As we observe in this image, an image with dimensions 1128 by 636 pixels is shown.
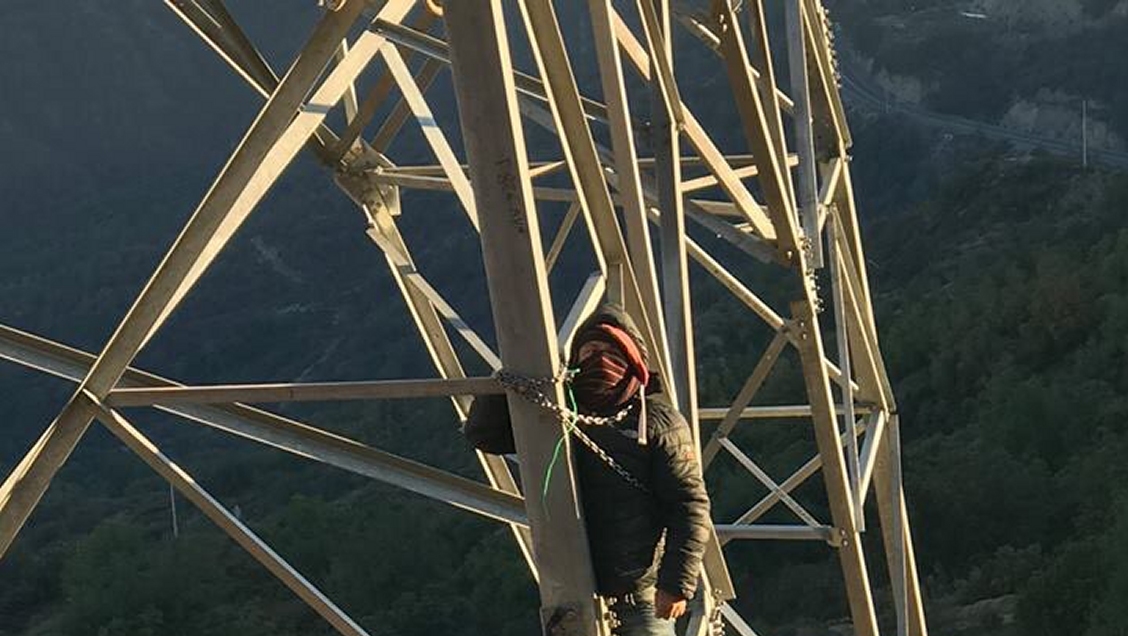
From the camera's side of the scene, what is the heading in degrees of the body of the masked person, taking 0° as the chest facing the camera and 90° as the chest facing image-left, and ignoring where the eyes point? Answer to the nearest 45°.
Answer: approximately 45°
